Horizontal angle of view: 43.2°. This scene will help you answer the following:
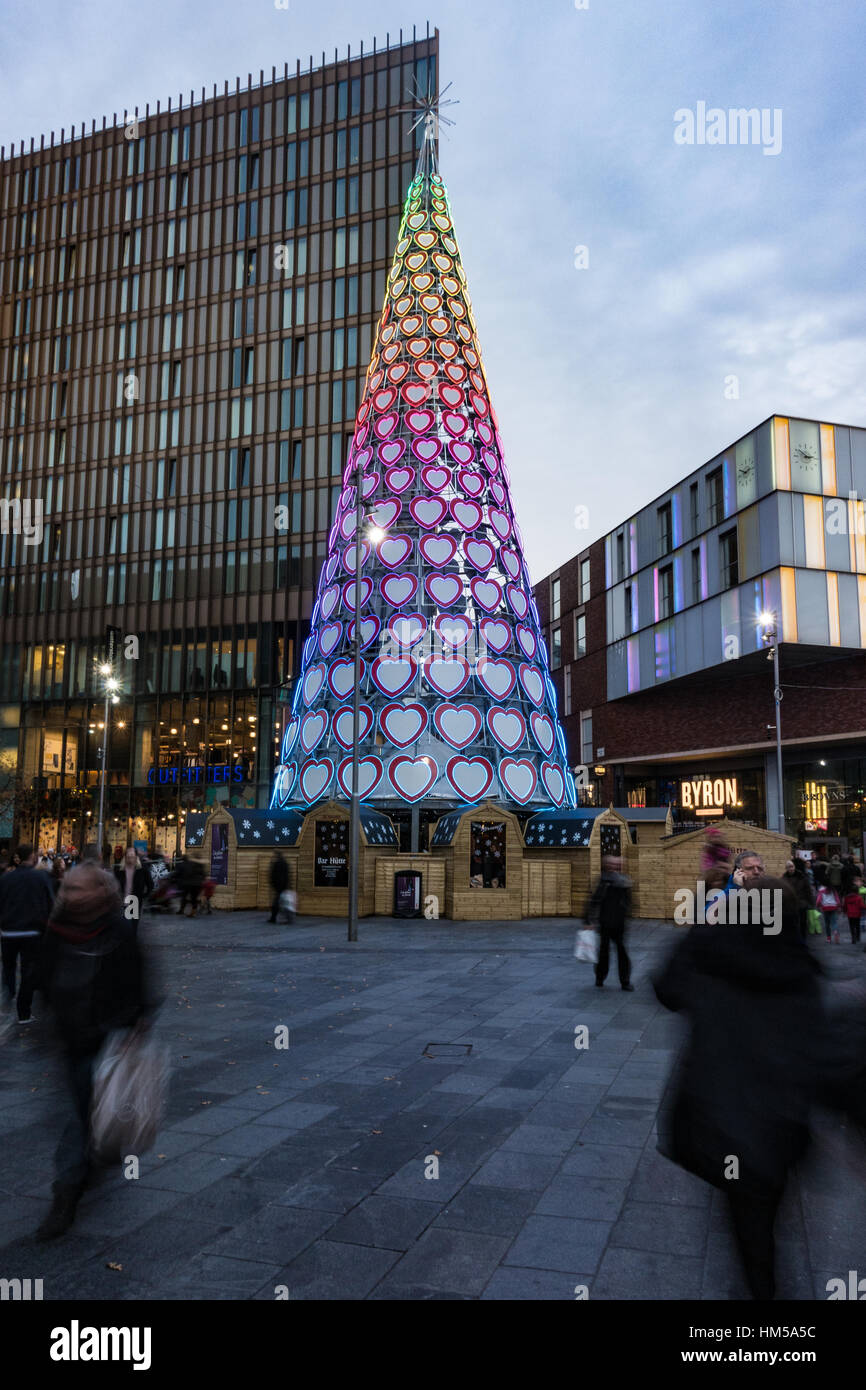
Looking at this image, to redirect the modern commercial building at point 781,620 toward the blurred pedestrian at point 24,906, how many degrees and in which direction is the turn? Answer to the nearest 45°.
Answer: approximately 45° to its left

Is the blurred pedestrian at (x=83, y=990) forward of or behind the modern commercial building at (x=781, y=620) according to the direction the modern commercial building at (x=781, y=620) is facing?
forward

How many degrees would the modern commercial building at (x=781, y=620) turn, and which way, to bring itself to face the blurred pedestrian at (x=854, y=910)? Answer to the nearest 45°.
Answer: approximately 45° to its left

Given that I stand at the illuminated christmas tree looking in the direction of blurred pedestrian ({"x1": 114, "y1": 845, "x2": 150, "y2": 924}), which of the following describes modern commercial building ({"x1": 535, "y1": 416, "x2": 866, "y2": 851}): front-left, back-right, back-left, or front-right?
back-left

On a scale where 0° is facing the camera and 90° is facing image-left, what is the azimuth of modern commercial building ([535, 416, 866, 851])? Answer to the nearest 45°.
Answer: approximately 45°

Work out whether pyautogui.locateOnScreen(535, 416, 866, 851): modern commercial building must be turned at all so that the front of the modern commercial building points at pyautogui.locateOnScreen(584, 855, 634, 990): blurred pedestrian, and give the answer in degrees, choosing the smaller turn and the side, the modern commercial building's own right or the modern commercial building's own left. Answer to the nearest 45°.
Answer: approximately 45° to the modern commercial building's own left

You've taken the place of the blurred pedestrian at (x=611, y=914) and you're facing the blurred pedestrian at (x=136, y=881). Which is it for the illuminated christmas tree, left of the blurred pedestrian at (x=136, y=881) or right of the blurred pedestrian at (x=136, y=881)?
right
